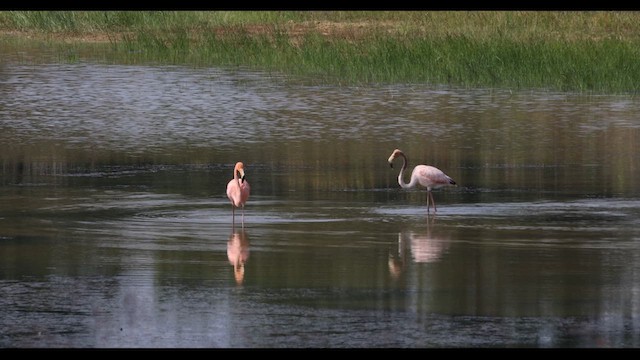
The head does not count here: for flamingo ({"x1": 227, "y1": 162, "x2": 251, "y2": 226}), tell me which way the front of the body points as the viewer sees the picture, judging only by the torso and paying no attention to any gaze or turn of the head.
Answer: toward the camera
